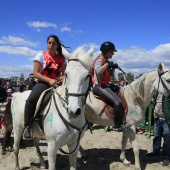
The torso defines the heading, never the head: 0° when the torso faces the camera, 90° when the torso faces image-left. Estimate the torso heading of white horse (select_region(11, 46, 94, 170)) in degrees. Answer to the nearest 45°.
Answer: approximately 315°

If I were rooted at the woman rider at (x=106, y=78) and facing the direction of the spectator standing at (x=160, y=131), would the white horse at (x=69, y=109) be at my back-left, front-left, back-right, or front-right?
back-right

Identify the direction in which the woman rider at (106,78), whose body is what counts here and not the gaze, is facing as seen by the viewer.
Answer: to the viewer's right

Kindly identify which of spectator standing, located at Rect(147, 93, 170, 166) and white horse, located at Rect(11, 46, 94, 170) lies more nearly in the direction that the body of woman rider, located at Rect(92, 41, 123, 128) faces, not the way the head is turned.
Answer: the spectator standing

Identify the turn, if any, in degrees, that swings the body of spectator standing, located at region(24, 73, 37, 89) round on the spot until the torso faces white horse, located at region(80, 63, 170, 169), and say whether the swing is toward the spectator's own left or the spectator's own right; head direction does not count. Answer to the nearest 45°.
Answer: approximately 45° to the spectator's own left

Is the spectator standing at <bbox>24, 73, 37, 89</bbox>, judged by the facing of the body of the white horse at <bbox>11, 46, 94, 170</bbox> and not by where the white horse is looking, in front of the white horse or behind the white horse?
behind

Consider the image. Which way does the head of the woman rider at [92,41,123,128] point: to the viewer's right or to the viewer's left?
to the viewer's right

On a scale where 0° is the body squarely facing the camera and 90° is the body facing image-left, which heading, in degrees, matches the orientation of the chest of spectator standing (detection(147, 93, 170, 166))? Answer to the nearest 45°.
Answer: approximately 45°

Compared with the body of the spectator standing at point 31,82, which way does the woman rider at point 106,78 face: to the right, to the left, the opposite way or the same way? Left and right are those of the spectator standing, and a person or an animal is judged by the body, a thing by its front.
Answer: to the left
